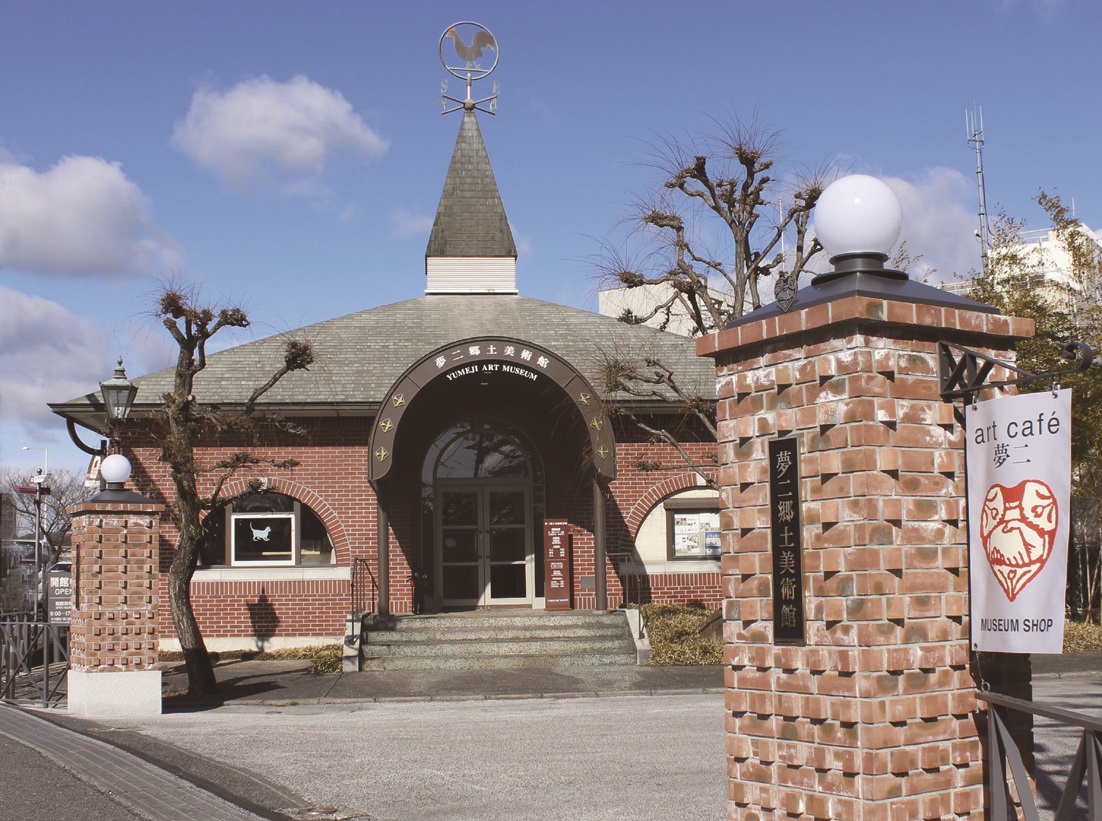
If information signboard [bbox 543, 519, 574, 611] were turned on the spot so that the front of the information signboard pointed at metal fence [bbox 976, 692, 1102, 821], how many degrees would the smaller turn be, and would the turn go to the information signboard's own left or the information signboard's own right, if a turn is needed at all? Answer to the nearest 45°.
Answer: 0° — it already faces it

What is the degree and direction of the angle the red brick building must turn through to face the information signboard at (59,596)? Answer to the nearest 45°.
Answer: approximately 90° to its right

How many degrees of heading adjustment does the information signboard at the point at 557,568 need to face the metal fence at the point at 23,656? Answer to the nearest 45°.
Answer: approximately 45° to its right

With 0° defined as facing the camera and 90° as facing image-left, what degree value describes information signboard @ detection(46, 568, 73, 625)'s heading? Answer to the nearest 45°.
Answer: approximately 0°
